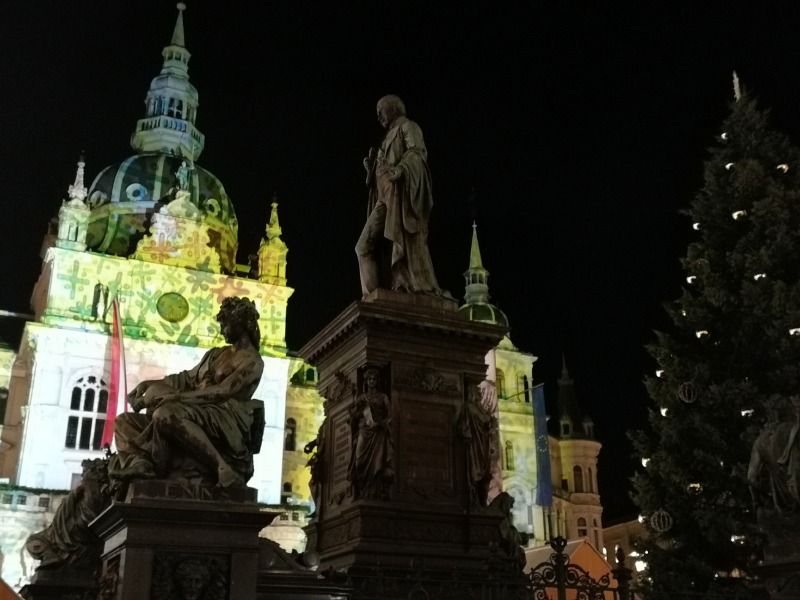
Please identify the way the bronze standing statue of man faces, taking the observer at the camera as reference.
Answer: facing the viewer and to the left of the viewer

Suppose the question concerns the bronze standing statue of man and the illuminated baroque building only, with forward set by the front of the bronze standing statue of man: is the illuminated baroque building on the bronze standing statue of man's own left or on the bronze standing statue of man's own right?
on the bronze standing statue of man's own right

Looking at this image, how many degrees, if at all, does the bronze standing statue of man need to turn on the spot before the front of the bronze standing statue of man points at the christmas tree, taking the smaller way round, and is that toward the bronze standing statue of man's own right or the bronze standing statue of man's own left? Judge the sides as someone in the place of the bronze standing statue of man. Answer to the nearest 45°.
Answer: approximately 180°

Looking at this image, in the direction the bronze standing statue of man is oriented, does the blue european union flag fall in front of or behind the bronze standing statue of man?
behind

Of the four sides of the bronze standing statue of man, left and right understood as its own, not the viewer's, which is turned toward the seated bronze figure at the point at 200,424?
front
